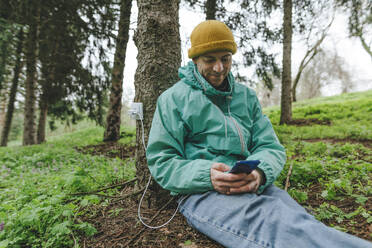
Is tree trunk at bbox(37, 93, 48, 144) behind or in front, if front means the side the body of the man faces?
behind

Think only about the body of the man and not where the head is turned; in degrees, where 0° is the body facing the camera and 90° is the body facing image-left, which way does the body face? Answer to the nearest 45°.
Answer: approximately 315°

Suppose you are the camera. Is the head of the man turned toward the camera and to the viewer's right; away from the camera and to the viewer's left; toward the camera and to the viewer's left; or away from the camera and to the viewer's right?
toward the camera and to the viewer's right

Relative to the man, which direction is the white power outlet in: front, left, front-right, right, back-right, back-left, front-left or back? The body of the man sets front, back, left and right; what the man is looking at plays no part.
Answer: back-right

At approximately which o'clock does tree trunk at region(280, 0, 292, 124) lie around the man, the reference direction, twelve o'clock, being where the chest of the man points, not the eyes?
The tree trunk is roughly at 8 o'clock from the man.

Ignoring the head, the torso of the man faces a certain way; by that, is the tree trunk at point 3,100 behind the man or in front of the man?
behind

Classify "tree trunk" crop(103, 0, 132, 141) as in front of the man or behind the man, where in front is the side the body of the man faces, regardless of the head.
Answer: behind
